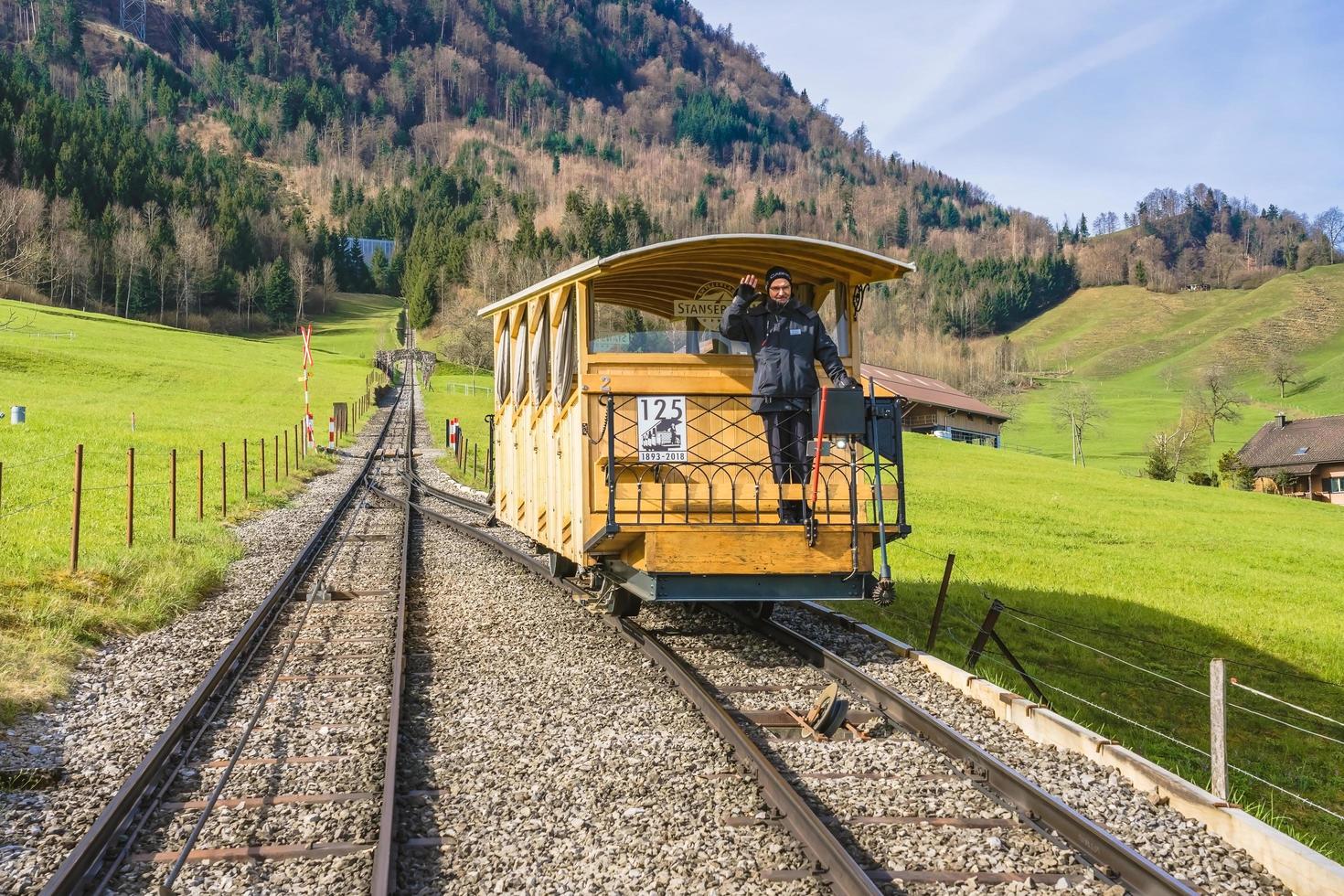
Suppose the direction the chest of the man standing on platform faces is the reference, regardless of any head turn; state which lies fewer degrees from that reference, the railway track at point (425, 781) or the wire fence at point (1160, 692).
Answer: the railway track

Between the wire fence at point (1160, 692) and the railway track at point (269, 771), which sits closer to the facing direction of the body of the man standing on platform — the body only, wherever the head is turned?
the railway track

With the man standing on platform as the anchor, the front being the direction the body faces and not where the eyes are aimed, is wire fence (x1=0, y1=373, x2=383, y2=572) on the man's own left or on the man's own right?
on the man's own right

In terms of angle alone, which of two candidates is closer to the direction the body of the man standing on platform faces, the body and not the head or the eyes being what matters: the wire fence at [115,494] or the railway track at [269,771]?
the railway track

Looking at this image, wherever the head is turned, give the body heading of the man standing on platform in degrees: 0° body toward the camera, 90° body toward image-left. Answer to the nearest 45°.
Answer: approximately 0°

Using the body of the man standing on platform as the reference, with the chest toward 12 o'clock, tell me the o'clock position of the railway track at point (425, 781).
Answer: The railway track is roughly at 1 o'clock from the man standing on platform.
